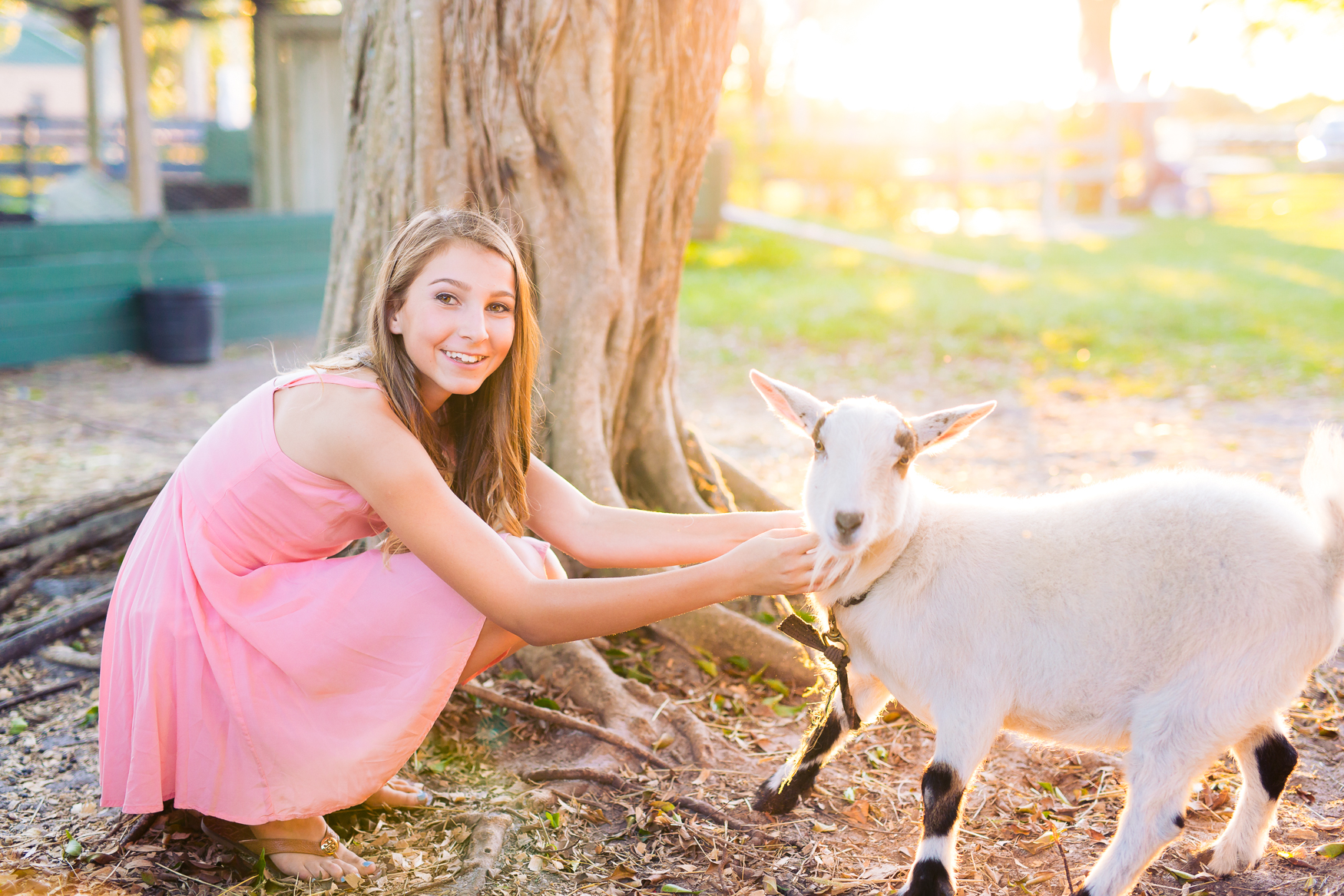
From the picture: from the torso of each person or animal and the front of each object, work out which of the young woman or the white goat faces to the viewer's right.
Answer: the young woman

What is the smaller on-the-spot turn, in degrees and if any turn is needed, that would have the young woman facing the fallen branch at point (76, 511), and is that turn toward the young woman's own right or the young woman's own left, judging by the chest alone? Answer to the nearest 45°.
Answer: approximately 135° to the young woman's own left

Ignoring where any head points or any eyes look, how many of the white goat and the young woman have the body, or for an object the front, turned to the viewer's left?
1

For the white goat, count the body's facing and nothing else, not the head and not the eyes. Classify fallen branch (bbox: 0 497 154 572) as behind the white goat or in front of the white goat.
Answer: in front

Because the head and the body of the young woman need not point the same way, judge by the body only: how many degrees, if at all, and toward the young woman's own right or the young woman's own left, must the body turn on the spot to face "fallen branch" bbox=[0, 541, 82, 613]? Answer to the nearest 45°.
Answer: approximately 135° to the young woman's own left

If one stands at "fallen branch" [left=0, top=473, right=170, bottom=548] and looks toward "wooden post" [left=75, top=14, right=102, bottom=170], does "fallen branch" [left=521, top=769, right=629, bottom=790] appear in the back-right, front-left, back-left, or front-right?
back-right

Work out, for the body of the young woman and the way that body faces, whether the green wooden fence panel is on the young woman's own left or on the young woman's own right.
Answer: on the young woman's own left

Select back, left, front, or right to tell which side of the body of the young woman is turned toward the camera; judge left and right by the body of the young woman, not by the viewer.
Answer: right

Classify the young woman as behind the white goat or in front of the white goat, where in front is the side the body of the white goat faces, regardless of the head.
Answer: in front

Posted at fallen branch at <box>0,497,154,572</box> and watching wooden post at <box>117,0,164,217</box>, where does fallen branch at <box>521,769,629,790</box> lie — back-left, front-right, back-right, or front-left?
back-right

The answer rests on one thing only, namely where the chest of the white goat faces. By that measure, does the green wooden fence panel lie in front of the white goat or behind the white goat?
in front

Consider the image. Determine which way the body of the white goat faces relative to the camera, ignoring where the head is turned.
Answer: to the viewer's left

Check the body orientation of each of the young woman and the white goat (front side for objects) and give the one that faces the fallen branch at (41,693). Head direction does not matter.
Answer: the white goat

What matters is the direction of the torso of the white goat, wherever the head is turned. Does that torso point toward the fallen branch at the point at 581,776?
yes
